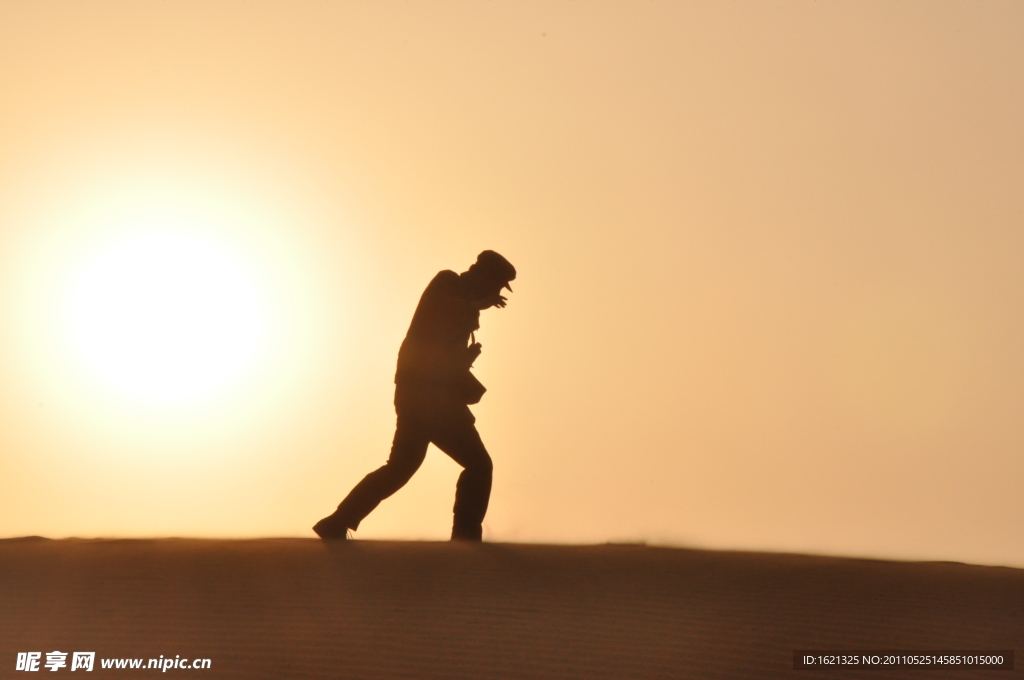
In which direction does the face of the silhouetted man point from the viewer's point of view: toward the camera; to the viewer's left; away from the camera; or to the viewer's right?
to the viewer's right

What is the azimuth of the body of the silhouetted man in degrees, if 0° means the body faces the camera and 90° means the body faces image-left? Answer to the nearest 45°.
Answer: approximately 270°
